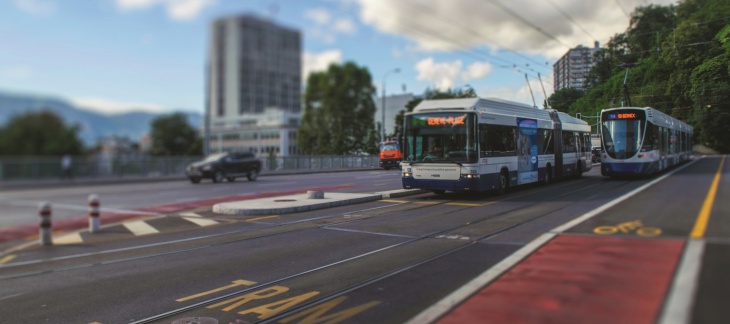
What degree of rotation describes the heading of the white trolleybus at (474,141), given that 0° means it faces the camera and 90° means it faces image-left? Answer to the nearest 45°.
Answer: approximately 45°

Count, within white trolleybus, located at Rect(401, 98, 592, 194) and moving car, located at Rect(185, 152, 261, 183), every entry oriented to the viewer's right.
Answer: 0

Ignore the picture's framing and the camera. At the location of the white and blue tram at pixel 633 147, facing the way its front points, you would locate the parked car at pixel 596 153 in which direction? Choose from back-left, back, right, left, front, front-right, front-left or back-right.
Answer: right

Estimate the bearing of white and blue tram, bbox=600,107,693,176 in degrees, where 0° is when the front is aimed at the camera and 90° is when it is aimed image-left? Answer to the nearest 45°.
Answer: approximately 45°

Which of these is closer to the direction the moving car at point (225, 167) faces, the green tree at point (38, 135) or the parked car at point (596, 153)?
the green tree

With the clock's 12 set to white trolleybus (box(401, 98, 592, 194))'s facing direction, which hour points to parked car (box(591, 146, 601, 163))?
The parked car is roughly at 6 o'clock from the white trolleybus.

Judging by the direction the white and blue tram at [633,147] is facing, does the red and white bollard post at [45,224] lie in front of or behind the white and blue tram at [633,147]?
in front

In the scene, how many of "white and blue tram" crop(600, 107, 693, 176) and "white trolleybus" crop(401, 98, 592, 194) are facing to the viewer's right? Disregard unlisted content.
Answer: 0
